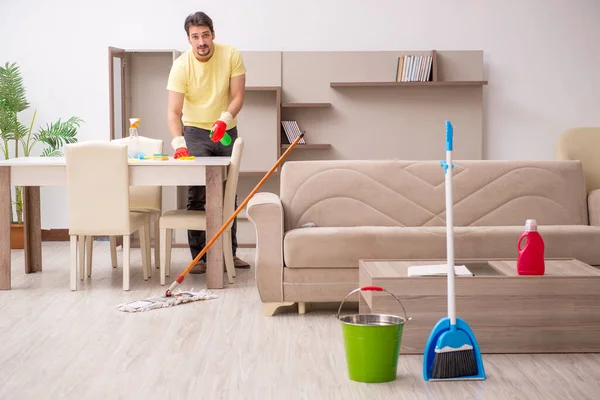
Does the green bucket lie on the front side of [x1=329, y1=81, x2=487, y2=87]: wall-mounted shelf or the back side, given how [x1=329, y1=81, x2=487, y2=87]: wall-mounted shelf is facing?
on the front side

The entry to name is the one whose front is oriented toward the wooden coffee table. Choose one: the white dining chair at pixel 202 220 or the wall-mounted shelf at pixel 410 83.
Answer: the wall-mounted shelf

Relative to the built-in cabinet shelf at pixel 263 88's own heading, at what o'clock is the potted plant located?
The potted plant is roughly at 3 o'clock from the built-in cabinet shelf.

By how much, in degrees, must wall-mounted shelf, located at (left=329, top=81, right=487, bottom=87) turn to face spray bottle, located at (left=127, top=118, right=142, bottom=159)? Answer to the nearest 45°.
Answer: approximately 45° to its right

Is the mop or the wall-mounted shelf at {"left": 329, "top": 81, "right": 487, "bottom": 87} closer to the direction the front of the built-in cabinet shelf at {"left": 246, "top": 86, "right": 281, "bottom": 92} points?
the mop

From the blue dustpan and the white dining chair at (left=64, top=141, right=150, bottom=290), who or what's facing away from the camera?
the white dining chair

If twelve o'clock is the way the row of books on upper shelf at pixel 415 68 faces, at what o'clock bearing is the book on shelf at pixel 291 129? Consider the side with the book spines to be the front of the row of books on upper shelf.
the book on shelf at pixel 291 129 is roughly at 3 o'clock from the row of books on upper shelf at pixel 415 68.

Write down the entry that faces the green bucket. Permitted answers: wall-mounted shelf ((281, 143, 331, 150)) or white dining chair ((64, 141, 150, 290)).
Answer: the wall-mounted shelf

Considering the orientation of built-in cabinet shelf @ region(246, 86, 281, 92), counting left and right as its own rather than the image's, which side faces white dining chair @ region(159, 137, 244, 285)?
front
